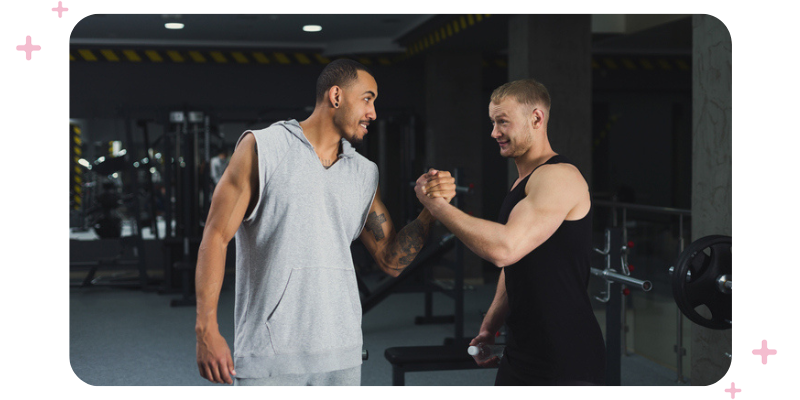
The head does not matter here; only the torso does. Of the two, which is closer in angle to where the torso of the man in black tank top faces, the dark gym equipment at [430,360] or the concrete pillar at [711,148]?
the dark gym equipment

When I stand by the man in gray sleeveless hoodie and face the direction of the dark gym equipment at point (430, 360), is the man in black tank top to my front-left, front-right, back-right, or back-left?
front-right

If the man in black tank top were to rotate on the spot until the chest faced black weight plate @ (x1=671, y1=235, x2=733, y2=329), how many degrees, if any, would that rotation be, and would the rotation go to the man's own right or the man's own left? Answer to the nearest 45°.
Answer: approximately 135° to the man's own right

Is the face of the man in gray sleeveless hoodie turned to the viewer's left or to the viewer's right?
to the viewer's right

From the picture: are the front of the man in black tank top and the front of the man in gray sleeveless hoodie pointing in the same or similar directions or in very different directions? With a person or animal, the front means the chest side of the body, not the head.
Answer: very different directions

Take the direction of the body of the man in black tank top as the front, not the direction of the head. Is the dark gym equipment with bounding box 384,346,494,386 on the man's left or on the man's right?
on the man's right

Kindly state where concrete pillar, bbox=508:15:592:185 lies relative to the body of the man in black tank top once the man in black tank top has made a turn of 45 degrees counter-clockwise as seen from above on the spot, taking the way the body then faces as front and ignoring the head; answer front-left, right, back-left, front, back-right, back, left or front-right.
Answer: back-right

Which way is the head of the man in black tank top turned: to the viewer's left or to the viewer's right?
to the viewer's left

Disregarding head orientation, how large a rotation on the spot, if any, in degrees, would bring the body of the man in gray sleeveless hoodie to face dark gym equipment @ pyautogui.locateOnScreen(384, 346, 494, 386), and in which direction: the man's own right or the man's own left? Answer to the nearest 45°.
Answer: approximately 90° to the man's own left

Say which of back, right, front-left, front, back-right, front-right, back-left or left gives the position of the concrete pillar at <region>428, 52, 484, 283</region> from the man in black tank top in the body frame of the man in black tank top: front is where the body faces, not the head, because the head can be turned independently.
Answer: right

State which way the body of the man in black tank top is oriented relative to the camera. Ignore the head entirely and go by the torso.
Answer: to the viewer's left

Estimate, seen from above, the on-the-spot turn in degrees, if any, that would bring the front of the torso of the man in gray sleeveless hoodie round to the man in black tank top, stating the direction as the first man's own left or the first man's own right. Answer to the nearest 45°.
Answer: approximately 45° to the first man's own left

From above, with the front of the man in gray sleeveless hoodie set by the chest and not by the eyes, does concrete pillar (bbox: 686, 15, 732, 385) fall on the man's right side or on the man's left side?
on the man's left side

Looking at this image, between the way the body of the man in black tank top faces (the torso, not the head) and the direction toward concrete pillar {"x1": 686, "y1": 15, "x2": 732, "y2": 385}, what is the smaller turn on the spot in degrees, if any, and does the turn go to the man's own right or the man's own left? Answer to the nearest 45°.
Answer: approximately 135° to the man's own right

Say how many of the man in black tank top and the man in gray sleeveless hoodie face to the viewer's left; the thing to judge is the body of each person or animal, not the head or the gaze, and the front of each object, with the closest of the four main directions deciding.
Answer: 1
